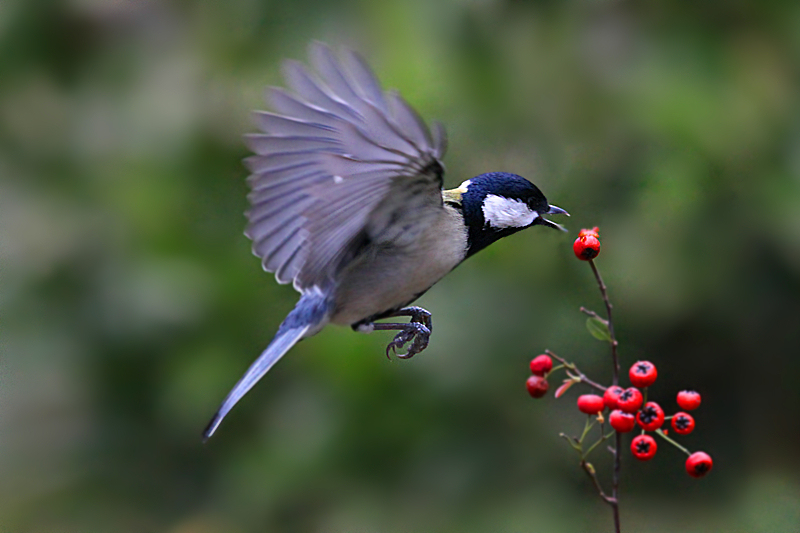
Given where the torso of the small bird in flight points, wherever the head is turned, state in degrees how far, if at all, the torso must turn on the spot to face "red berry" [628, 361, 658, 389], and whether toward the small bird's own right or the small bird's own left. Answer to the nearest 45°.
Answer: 0° — it already faces it

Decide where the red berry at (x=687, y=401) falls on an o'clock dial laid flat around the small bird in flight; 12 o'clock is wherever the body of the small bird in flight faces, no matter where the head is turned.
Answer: The red berry is roughly at 12 o'clock from the small bird in flight.

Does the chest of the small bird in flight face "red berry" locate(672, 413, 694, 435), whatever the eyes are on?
yes

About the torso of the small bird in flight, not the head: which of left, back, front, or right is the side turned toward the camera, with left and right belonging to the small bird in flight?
right

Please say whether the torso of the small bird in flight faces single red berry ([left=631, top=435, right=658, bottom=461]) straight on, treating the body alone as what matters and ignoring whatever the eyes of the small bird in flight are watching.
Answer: yes
